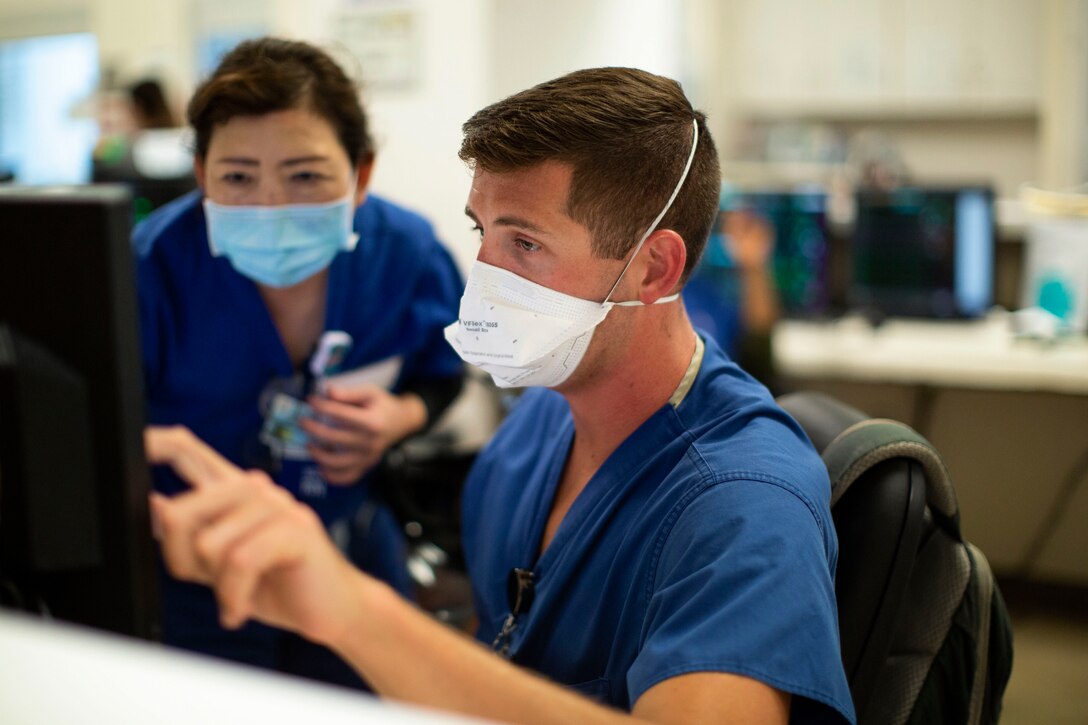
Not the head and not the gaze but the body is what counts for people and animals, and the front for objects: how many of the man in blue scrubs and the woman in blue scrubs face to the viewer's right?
0

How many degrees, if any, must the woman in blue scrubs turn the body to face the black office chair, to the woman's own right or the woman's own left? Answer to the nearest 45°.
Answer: approximately 45° to the woman's own left

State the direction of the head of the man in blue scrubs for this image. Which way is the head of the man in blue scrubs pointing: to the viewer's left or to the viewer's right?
to the viewer's left

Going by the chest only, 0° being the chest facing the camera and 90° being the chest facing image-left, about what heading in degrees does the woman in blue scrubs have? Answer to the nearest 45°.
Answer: approximately 0°

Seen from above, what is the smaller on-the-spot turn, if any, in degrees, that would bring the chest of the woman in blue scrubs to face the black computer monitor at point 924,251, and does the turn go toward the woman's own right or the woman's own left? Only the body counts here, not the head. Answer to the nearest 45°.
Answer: approximately 135° to the woman's own left

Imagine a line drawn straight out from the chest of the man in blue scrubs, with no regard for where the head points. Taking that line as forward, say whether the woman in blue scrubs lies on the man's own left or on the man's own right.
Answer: on the man's own right
